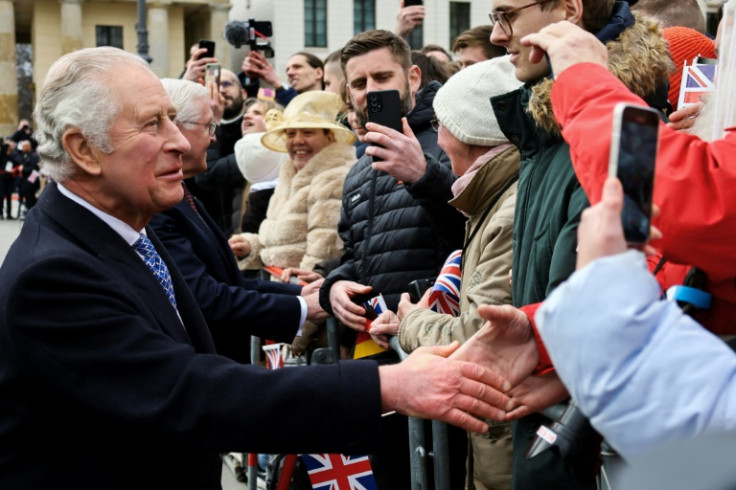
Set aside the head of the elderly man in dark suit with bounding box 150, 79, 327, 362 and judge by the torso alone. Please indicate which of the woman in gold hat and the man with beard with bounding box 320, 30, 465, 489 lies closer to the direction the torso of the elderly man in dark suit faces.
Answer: the man with beard

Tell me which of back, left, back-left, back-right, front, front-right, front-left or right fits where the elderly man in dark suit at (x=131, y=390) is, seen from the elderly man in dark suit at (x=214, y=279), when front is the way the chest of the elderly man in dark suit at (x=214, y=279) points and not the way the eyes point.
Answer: right

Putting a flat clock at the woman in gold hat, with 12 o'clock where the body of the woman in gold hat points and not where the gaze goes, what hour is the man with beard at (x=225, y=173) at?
The man with beard is roughly at 4 o'clock from the woman in gold hat.

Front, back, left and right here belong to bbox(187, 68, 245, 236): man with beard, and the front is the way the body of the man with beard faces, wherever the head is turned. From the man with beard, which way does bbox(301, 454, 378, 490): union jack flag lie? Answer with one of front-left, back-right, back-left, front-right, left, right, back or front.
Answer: front-left

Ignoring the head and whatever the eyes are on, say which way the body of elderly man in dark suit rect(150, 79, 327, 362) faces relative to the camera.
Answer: to the viewer's right

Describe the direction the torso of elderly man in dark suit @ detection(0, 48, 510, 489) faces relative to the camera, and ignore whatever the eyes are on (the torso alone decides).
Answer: to the viewer's right

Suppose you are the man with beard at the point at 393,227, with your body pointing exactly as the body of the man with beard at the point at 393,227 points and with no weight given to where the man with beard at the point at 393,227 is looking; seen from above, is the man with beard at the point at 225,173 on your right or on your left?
on your right

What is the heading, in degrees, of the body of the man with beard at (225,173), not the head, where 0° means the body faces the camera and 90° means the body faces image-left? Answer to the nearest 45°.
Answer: approximately 45°
